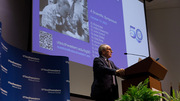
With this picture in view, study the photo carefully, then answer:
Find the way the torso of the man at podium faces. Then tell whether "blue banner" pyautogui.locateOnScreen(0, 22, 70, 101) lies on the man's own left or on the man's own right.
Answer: on the man's own right

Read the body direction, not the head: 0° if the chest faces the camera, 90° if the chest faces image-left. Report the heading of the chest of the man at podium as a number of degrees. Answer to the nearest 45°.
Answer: approximately 315°

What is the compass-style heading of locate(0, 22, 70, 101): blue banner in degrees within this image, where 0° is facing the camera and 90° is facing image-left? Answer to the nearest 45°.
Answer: approximately 315°

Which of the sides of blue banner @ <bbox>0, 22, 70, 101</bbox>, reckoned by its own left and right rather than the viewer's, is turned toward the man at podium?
left

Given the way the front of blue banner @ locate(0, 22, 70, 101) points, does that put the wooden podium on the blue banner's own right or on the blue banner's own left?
on the blue banner's own left

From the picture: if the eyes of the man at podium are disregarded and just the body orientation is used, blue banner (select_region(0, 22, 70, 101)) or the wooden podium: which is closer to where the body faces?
the wooden podium
